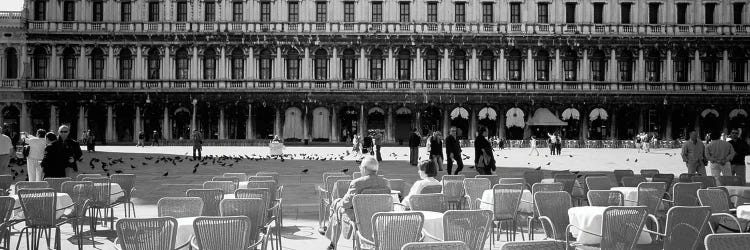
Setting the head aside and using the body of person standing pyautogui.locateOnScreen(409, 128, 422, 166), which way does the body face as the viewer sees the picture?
away from the camera

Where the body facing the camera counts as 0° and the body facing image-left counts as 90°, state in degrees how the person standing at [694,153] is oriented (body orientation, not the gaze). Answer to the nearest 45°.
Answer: approximately 0°

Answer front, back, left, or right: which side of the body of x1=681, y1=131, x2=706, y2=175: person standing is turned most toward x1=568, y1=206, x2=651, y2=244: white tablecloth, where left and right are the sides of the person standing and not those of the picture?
front

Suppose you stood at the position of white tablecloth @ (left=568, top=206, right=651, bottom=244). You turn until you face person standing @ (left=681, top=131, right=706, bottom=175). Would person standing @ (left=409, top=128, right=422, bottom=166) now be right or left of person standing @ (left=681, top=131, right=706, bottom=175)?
left

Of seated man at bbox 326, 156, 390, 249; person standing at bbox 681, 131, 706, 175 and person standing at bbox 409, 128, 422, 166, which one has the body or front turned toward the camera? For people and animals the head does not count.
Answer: person standing at bbox 681, 131, 706, 175

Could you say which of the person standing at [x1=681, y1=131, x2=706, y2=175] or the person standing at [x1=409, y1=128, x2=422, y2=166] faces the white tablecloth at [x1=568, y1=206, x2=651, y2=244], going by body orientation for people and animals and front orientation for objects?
the person standing at [x1=681, y1=131, x2=706, y2=175]

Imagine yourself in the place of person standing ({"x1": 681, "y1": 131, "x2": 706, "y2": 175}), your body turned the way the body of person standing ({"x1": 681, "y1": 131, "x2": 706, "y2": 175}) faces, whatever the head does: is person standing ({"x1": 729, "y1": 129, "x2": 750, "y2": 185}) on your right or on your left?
on your left

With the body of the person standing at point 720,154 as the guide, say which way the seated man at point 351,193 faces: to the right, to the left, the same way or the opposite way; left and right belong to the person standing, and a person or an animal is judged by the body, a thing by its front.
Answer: to the left
